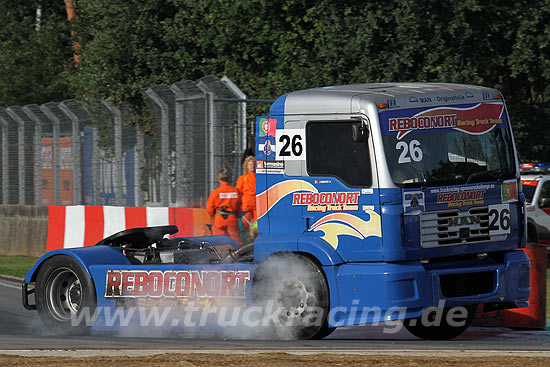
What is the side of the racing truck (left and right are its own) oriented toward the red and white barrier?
back

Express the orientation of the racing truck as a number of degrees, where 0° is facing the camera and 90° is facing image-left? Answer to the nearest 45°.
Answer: approximately 315°

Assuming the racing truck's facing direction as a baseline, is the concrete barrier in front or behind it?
behind

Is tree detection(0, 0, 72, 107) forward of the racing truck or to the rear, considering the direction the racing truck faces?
to the rear

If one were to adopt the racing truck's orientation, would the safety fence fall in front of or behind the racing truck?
behind

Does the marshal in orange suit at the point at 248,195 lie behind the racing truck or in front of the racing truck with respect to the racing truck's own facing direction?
behind
